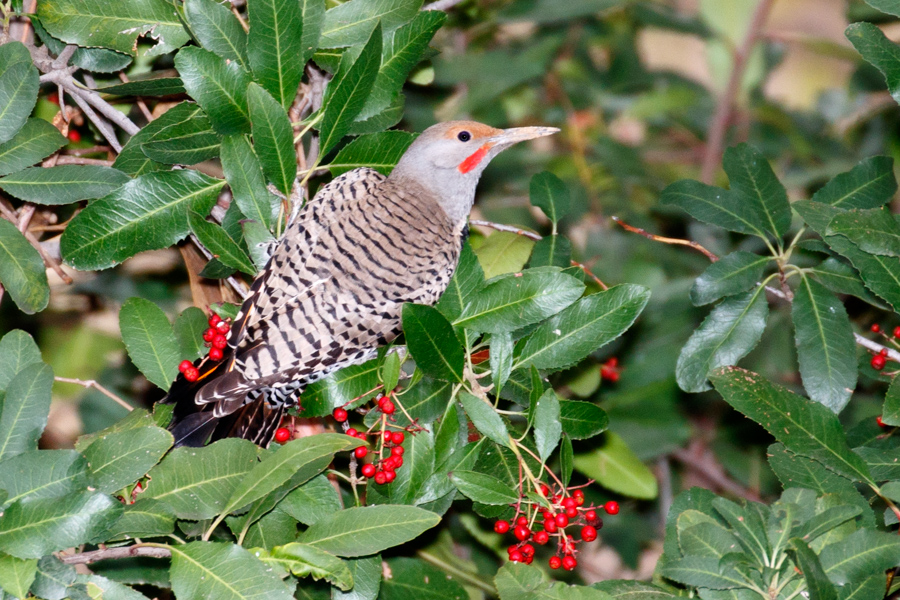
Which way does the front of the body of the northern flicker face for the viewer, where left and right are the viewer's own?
facing away from the viewer and to the right of the viewer
